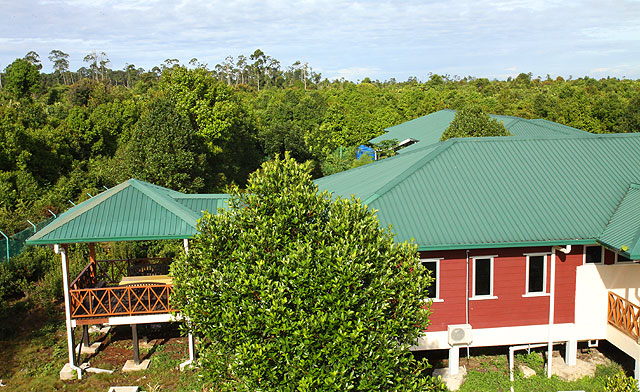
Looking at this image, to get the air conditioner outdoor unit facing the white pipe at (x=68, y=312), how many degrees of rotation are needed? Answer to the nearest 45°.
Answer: approximately 90° to its right

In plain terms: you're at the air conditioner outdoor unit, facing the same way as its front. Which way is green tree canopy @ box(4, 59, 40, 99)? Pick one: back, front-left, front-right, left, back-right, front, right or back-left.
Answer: back-right

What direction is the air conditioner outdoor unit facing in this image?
toward the camera

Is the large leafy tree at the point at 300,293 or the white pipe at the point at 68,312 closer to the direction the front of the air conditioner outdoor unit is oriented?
the large leafy tree

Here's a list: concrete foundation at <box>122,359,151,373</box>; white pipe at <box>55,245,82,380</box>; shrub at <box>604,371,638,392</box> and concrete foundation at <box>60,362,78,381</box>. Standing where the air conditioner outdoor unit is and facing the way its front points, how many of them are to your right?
3

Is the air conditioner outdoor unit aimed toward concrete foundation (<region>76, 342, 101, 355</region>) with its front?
no

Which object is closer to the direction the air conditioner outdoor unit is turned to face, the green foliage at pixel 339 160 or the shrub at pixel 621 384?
the shrub

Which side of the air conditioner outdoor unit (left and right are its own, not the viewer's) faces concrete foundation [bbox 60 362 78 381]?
right

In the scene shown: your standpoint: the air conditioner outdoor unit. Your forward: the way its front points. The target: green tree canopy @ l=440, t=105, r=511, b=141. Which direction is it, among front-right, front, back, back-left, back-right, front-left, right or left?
back

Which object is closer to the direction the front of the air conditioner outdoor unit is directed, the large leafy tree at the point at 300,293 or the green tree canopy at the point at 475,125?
the large leafy tree

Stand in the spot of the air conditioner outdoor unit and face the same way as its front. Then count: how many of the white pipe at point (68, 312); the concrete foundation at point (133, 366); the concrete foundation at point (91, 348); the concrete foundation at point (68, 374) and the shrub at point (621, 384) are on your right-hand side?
4

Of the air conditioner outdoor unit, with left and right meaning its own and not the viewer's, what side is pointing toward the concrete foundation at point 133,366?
right

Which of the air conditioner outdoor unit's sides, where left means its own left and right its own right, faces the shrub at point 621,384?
left

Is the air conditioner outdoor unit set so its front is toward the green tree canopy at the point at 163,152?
no

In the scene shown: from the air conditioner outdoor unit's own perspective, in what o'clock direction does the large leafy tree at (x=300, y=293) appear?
The large leafy tree is roughly at 1 o'clock from the air conditioner outdoor unit.

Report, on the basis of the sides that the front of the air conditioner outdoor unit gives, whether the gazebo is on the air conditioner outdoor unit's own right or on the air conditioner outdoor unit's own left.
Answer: on the air conditioner outdoor unit's own right

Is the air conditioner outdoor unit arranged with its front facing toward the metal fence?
no
